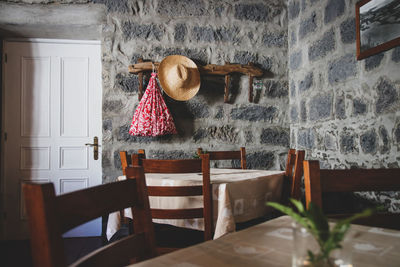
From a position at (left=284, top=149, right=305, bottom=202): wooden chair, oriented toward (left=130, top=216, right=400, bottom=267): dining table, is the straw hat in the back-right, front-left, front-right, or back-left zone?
back-right

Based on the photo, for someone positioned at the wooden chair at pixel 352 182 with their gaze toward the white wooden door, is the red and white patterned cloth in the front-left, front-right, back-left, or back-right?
front-right

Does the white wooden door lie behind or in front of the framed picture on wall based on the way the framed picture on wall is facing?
in front

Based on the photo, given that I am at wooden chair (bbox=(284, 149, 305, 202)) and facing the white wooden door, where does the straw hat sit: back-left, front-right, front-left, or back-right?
front-right

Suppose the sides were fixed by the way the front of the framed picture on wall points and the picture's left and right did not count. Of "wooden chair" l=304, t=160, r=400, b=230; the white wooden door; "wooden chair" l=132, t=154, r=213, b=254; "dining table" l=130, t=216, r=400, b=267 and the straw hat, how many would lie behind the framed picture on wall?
0

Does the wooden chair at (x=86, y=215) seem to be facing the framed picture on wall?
no

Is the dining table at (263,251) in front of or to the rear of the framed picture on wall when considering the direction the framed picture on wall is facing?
in front

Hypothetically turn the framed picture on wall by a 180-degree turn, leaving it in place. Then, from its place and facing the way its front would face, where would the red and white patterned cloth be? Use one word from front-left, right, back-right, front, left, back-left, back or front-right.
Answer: back-left

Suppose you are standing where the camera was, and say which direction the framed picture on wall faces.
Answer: facing the viewer and to the left of the viewer

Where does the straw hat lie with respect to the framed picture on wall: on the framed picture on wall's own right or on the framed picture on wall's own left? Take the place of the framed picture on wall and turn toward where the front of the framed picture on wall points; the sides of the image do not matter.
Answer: on the framed picture on wall's own right

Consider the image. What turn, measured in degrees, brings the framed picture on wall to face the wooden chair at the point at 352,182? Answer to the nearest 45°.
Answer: approximately 45° to its left
